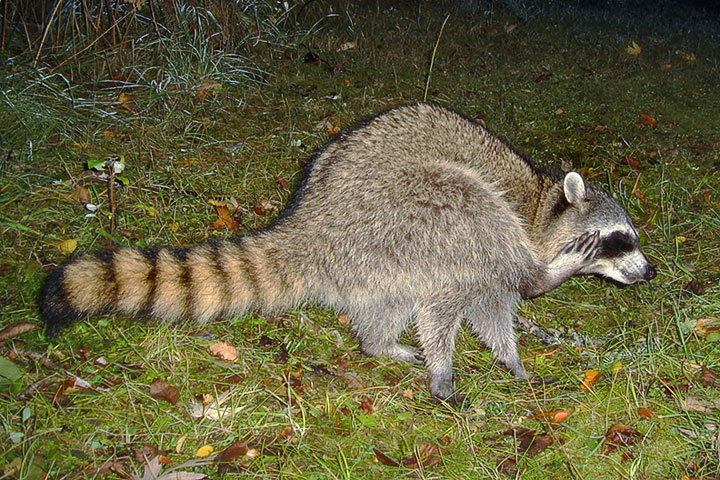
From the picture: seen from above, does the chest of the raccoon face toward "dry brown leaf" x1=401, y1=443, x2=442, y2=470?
no

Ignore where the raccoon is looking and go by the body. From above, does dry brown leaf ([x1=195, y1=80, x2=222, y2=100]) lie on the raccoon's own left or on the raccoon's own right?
on the raccoon's own left

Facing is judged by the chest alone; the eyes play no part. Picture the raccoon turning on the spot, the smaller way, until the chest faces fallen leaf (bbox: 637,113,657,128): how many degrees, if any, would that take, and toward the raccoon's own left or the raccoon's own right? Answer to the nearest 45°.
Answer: approximately 45° to the raccoon's own left

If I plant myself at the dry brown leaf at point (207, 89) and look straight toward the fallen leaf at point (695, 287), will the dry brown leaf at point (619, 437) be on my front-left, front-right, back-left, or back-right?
front-right

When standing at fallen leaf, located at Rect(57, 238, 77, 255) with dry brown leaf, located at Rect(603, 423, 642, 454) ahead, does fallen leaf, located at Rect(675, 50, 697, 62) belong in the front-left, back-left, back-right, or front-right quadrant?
front-left

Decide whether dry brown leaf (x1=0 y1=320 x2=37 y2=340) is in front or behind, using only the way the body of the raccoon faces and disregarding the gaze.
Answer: behind

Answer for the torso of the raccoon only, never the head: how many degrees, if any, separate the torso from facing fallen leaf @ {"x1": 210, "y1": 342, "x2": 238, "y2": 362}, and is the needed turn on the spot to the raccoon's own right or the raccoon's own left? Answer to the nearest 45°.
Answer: approximately 180°

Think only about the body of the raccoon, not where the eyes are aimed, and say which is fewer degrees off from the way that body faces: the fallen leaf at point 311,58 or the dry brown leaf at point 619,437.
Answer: the dry brown leaf

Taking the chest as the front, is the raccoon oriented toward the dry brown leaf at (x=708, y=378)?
yes

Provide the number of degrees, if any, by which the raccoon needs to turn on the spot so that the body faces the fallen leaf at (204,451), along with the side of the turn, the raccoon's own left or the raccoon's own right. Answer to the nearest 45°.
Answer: approximately 135° to the raccoon's own right

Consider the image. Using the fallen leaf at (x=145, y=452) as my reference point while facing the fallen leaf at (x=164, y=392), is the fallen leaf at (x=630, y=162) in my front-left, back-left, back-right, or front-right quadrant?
front-right

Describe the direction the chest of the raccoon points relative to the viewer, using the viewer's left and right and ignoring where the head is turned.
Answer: facing to the right of the viewer

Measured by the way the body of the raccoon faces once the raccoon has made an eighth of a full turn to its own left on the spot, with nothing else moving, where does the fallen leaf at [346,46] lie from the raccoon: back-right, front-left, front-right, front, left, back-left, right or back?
front-left

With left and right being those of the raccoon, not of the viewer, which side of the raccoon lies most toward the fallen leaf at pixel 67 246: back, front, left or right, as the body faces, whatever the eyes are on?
back

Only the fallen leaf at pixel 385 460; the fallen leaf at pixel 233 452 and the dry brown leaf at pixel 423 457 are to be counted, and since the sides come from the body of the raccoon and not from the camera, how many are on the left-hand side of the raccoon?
0

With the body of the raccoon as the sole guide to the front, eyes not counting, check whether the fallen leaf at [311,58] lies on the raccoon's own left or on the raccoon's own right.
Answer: on the raccoon's own left

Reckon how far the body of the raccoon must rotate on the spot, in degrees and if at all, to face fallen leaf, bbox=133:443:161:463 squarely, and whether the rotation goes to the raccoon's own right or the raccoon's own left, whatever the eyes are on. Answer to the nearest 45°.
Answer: approximately 135° to the raccoon's own right
